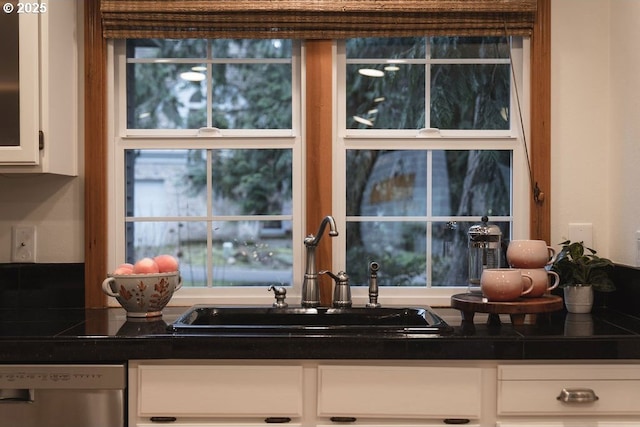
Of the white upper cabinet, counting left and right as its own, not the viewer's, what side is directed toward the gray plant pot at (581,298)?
left

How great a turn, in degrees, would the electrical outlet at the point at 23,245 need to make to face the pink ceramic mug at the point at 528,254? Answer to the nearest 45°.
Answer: approximately 45° to its left

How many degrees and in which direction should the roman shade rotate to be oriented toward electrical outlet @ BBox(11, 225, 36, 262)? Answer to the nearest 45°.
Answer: approximately 90° to its right

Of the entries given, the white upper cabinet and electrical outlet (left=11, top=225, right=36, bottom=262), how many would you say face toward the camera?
2

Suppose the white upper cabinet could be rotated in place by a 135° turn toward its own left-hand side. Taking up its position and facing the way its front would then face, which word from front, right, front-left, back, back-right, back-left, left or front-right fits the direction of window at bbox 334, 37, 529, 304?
front-right

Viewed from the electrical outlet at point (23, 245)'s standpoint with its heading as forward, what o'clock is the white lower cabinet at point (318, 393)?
The white lower cabinet is roughly at 11 o'clock from the electrical outlet.
